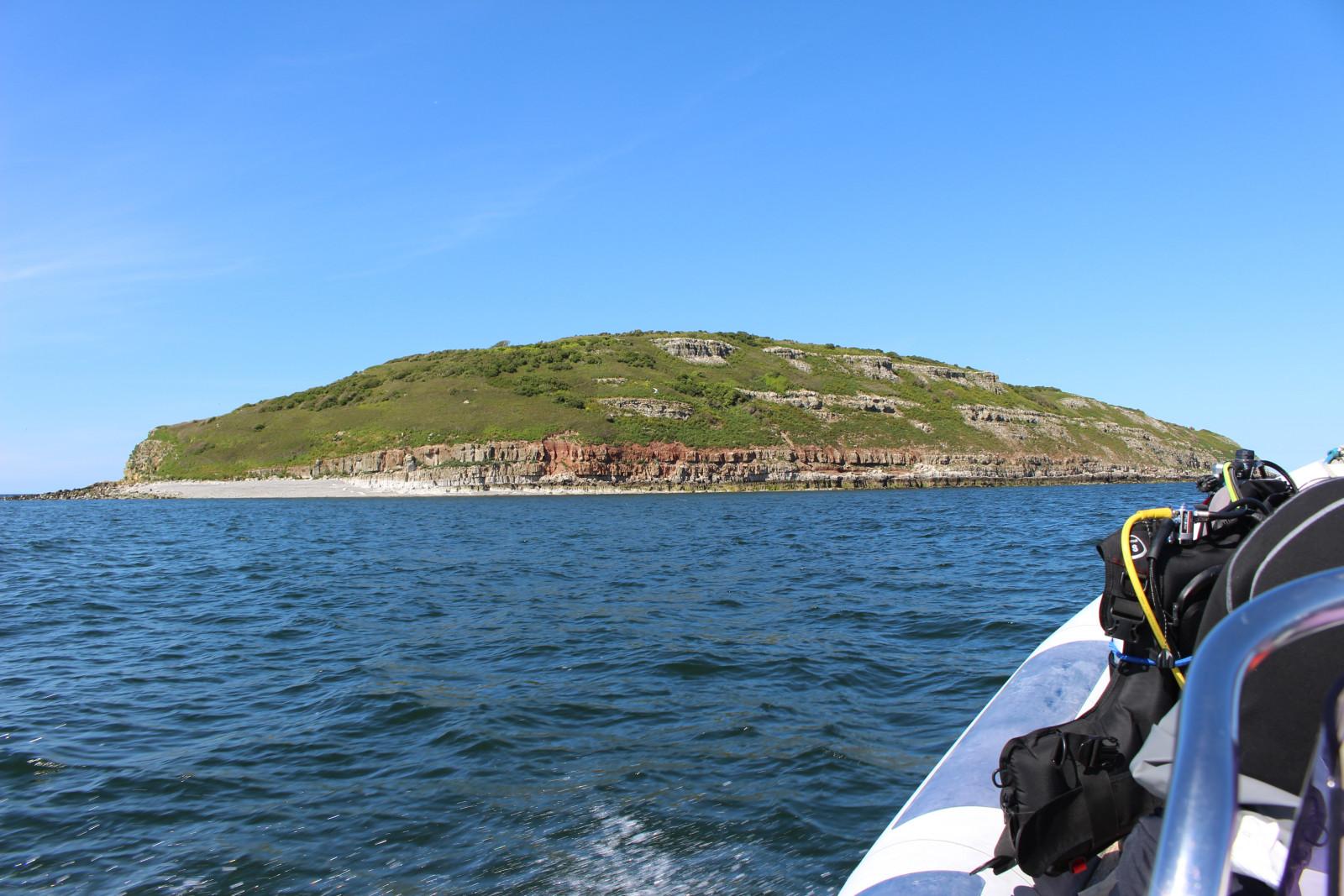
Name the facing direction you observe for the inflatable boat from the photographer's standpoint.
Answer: facing away from the viewer and to the right of the viewer
